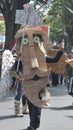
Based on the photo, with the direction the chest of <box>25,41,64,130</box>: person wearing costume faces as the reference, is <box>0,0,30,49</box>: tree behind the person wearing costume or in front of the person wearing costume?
behind

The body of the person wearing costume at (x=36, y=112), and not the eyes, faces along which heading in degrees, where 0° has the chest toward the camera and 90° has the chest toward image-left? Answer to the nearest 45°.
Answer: approximately 0°

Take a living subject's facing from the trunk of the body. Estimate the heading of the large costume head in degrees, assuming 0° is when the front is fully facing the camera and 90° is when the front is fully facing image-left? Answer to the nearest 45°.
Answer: approximately 0°

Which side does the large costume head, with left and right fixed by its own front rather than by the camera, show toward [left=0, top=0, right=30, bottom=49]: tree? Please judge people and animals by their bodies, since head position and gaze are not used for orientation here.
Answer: back
